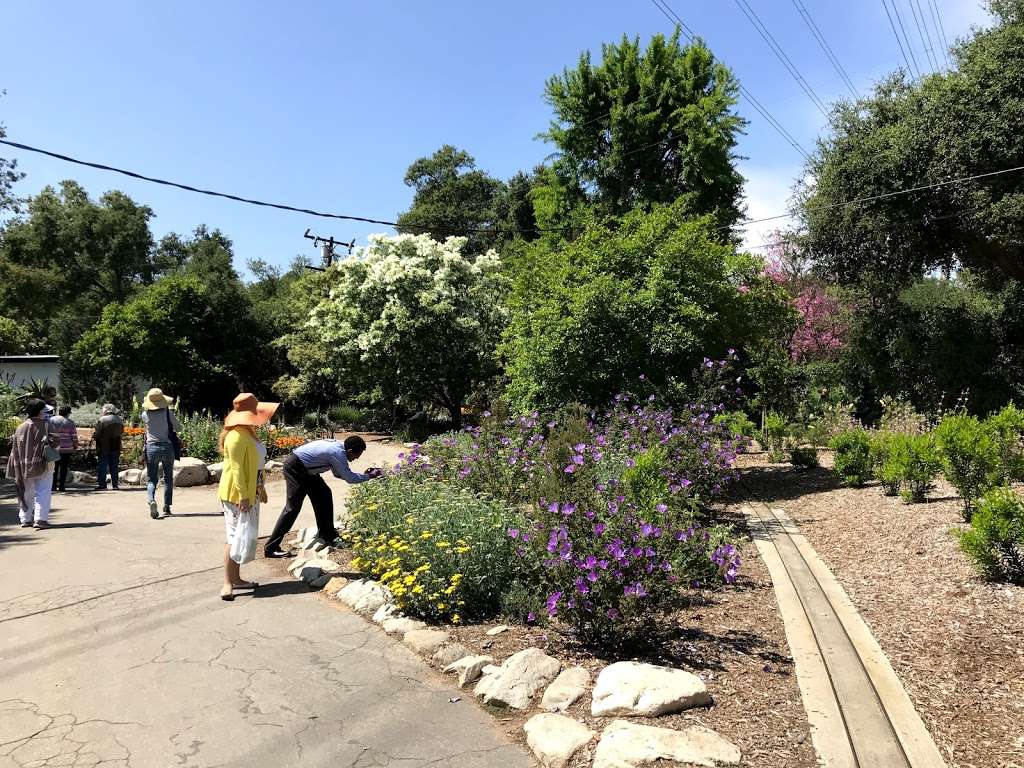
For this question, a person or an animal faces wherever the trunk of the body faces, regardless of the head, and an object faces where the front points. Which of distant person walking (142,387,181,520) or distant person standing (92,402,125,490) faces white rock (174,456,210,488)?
distant person walking (142,387,181,520)

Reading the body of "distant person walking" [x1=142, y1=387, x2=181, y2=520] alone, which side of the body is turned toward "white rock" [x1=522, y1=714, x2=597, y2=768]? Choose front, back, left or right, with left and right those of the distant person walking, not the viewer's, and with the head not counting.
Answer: back

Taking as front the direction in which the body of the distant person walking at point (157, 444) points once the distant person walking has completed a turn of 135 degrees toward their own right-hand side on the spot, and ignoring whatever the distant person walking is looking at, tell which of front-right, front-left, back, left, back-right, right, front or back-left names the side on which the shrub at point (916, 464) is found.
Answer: front

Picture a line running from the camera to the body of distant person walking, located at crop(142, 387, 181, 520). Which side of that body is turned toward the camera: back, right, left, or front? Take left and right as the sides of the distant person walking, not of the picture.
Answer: back

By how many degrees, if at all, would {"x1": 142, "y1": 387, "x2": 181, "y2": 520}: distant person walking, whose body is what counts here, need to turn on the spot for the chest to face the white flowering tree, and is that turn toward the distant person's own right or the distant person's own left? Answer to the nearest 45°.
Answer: approximately 45° to the distant person's own right

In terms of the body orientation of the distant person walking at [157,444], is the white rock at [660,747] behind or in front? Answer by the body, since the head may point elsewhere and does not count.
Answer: behind

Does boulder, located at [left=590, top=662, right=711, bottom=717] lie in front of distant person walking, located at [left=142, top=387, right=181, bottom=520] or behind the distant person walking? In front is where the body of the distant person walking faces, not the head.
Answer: behind
